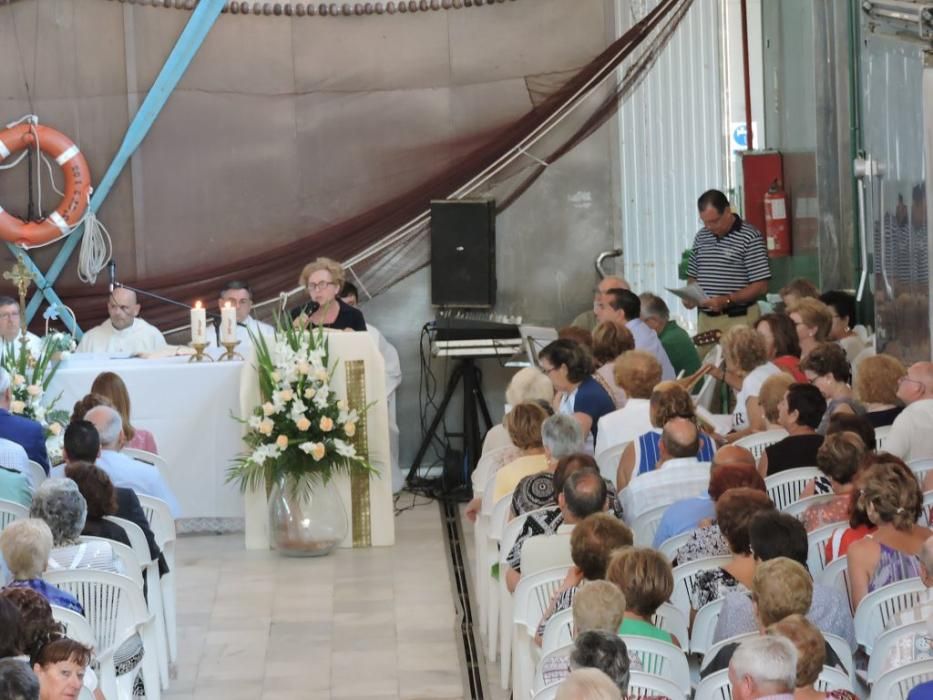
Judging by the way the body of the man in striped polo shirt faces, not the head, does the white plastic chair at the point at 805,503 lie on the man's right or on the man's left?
on the man's left

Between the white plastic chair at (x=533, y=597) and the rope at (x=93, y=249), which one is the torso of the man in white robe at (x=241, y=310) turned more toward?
the white plastic chair

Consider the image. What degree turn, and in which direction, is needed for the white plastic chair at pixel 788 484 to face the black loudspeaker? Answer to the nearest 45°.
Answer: approximately 45° to its right

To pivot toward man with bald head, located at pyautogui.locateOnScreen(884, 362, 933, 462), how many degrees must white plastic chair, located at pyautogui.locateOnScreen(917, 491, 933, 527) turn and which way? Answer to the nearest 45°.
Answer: approximately 45° to its right

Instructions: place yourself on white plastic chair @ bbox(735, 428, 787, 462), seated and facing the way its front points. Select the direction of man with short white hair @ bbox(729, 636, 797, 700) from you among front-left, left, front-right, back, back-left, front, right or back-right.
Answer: back-left

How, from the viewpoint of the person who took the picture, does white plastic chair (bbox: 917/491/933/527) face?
facing away from the viewer and to the left of the viewer

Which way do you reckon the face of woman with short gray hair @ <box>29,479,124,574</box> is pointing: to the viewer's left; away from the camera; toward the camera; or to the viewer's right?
away from the camera
